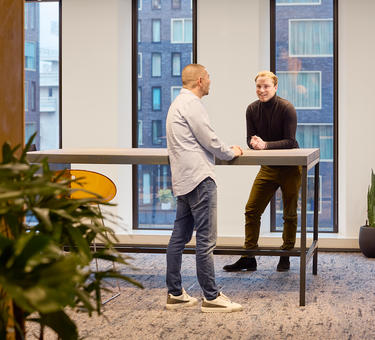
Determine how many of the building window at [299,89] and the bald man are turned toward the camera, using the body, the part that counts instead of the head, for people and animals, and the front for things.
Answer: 1

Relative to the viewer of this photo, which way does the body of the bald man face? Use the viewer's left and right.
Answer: facing away from the viewer and to the right of the viewer

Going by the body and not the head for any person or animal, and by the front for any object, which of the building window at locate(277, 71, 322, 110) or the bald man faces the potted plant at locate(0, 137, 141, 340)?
the building window

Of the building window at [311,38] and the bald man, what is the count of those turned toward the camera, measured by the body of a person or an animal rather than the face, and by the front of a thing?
1

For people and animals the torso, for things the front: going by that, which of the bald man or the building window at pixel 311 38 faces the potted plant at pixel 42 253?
the building window

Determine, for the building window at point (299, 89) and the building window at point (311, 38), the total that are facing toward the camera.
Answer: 2

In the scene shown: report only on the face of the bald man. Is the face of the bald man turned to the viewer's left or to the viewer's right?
to the viewer's right

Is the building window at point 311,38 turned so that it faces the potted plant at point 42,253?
yes

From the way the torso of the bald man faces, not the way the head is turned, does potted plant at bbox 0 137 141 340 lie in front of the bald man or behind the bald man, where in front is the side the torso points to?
behind
